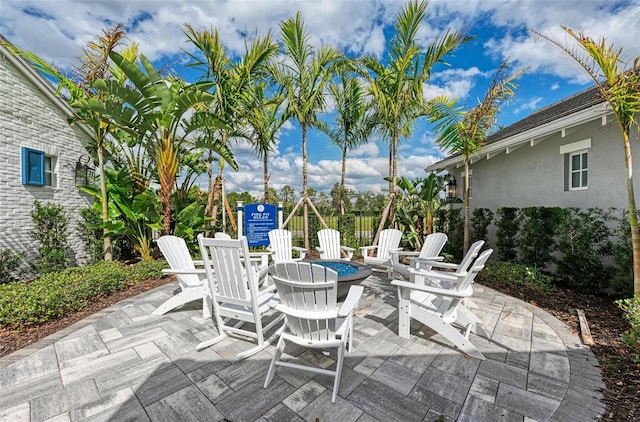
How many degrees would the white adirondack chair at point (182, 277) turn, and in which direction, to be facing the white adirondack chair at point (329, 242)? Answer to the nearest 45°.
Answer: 0° — it already faces it

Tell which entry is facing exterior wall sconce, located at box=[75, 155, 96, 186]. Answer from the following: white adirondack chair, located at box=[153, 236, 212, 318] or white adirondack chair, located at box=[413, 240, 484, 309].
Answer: white adirondack chair, located at box=[413, 240, 484, 309]

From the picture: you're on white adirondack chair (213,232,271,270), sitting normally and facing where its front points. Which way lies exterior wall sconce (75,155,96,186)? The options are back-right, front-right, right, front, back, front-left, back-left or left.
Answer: back

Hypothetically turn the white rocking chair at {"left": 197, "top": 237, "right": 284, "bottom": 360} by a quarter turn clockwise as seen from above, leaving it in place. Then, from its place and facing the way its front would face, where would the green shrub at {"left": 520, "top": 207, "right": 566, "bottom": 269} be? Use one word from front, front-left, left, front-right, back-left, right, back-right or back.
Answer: front-left

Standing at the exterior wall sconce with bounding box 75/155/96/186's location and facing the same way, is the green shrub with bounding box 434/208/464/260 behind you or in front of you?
in front

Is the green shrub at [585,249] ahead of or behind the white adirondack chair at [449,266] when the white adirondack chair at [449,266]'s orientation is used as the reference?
behind

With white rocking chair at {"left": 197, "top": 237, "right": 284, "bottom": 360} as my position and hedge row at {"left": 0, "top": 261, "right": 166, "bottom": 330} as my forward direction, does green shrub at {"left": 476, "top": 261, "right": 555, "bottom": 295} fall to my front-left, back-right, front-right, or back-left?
back-right

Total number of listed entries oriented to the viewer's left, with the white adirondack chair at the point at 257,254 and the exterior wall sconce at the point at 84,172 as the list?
0

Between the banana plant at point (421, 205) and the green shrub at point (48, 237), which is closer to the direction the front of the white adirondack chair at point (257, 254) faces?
the banana plant

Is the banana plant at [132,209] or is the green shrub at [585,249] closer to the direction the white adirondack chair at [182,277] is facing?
the green shrub

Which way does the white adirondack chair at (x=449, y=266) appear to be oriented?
to the viewer's left

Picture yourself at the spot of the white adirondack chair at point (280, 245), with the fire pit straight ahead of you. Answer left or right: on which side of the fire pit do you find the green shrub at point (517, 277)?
left

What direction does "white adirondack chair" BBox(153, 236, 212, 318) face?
to the viewer's right

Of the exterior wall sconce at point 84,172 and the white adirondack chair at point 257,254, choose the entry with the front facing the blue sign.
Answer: the exterior wall sconce

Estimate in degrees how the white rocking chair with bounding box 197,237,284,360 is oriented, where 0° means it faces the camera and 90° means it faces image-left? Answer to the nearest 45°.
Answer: approximately 225°

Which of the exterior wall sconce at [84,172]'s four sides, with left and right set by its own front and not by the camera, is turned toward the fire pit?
front
